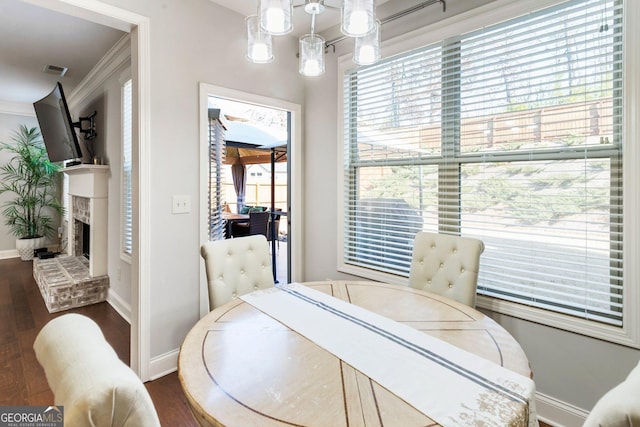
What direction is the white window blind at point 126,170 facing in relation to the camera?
to the viewer's left

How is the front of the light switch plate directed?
toward the camera

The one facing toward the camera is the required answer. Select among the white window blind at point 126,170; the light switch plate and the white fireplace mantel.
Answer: the light switch plate

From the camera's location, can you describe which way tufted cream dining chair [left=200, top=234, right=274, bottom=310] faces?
facing the viewer and to the right of the viewer

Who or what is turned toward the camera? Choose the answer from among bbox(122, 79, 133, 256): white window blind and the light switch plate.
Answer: the light switch plate

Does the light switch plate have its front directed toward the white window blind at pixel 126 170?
no

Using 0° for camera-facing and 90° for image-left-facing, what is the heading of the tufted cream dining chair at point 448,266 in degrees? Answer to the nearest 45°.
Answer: approximately 45°

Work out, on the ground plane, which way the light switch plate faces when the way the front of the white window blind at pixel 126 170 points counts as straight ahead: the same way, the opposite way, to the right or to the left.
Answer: to the left

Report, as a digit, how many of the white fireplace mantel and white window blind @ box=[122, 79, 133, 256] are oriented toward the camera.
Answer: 0
